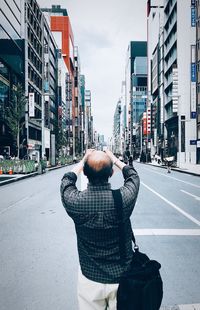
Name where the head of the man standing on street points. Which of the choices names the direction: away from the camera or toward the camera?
away from the camera

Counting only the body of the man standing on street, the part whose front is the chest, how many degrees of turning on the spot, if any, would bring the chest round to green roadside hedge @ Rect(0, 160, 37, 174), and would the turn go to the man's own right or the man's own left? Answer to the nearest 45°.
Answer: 0° — they already face it

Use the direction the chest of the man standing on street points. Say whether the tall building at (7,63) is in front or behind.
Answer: in front

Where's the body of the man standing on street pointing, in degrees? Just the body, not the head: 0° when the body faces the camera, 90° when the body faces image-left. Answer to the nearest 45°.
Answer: approximately 180°
